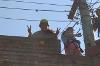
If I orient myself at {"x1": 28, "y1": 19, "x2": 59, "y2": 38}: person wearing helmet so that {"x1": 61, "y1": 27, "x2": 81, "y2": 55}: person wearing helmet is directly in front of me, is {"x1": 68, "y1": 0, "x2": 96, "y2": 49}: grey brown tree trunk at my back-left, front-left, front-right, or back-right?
front-left

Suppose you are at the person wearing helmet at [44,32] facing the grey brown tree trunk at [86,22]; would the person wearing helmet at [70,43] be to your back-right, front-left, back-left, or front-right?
front-right

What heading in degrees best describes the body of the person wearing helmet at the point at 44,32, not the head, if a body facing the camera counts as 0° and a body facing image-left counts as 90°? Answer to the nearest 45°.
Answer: approximately 0°

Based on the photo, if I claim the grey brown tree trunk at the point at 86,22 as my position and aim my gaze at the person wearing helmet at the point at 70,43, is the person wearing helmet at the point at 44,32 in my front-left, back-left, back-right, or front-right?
front-right

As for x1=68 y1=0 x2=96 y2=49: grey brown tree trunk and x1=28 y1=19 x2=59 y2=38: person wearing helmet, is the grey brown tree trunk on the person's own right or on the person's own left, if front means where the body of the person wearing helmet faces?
on the person's own left

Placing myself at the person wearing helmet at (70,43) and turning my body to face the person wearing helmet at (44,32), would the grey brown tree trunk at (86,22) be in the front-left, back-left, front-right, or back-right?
back-right

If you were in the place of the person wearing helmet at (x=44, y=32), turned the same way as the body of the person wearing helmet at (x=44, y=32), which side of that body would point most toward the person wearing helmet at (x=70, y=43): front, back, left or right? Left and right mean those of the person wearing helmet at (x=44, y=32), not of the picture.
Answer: left
